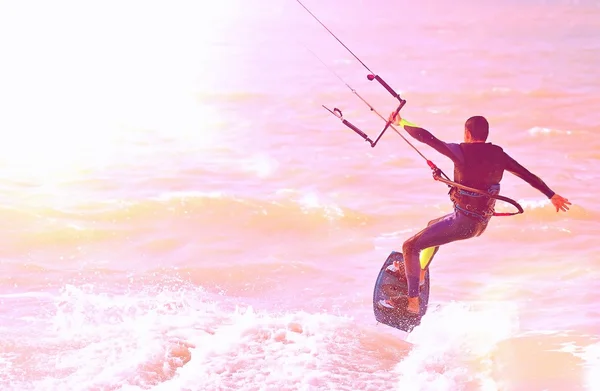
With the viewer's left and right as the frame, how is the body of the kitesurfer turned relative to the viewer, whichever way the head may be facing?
facing away from the viewer and to the left of the viewer
